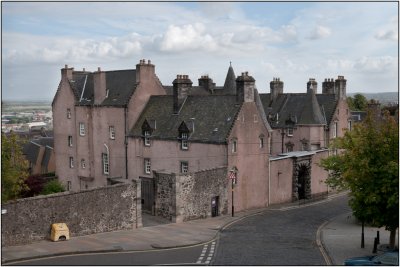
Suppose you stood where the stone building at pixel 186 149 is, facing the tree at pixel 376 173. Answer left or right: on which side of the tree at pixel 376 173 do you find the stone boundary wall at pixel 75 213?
right
